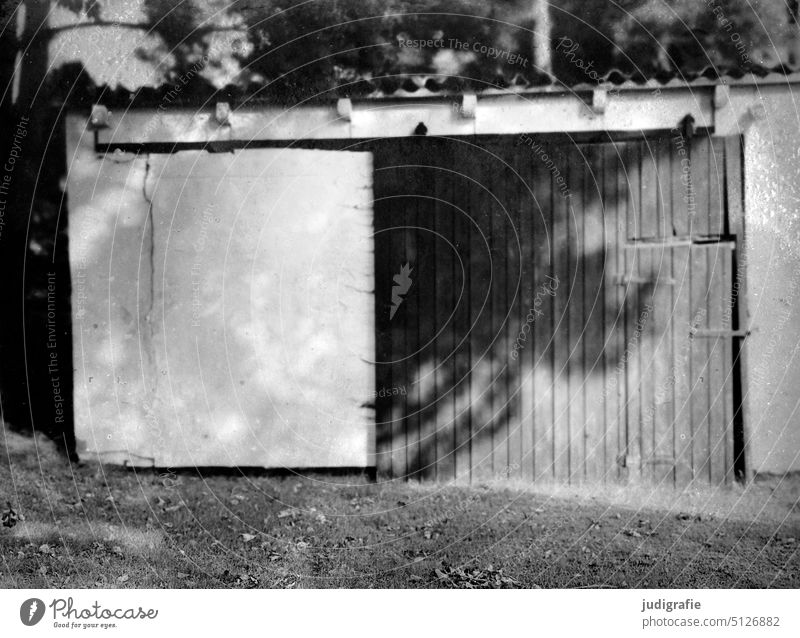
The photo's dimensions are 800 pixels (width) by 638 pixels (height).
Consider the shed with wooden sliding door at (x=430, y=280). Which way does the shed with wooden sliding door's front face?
toward the camera
